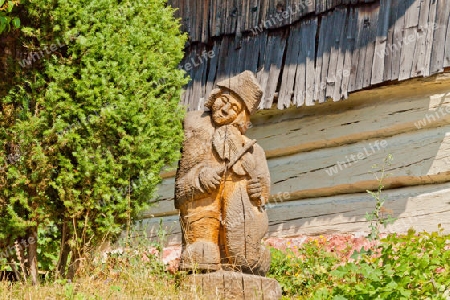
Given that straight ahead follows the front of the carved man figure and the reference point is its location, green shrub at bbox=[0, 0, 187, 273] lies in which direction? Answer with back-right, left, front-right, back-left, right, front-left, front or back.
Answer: right

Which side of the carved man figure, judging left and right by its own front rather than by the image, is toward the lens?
front

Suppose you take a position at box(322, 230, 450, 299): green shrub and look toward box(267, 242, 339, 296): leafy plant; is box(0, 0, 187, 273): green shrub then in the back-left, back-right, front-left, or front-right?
front-left

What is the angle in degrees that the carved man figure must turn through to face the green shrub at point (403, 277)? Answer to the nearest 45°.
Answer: approximately 90° to its left

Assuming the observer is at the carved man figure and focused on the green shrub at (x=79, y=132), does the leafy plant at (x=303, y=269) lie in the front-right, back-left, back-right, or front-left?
back-right
